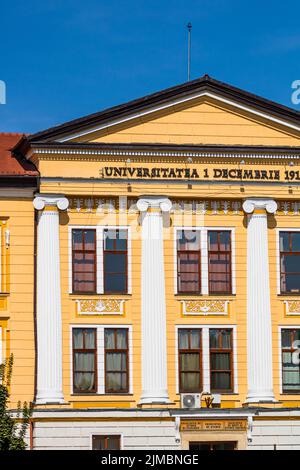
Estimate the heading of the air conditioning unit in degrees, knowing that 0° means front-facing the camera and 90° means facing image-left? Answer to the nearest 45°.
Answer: approximately 0°

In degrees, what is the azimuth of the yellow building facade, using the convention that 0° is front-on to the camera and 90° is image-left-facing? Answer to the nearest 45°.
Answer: approximately 0°
